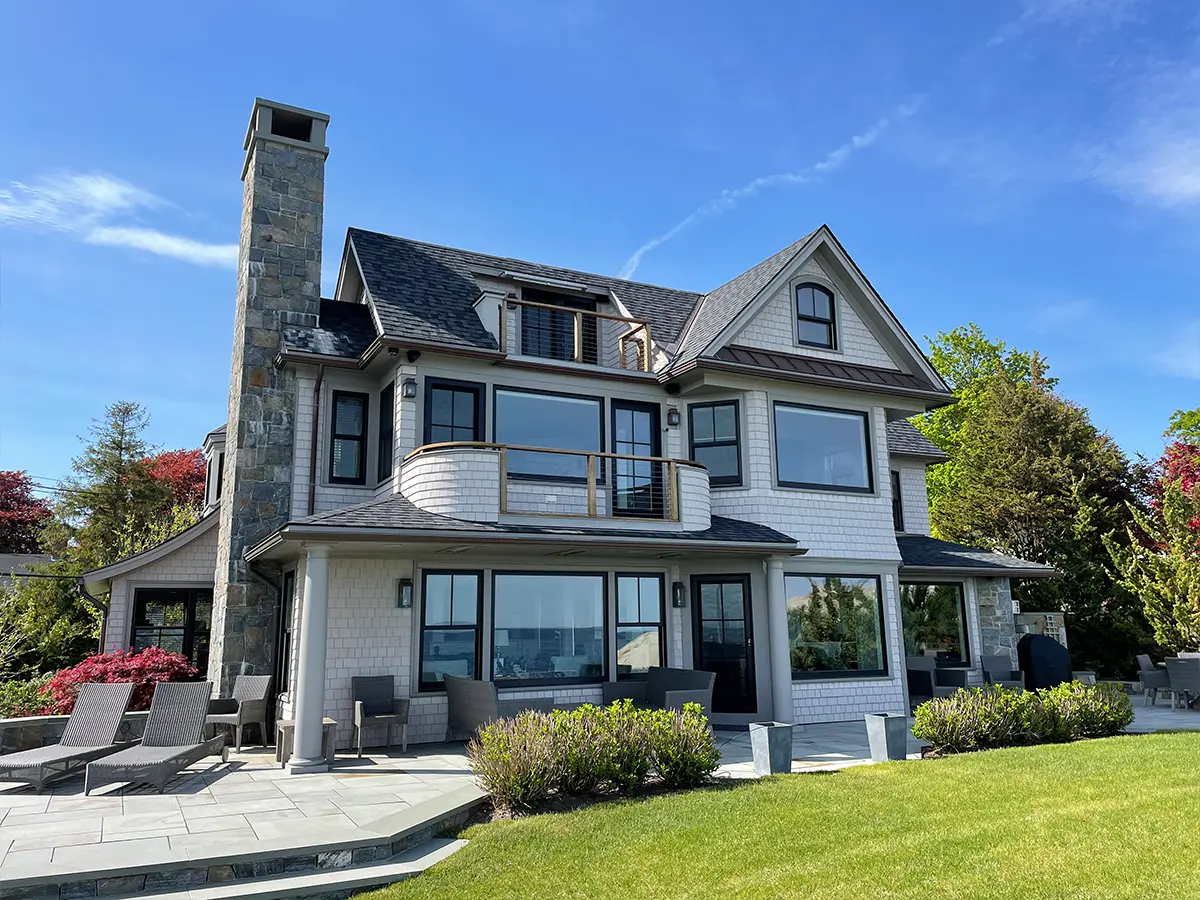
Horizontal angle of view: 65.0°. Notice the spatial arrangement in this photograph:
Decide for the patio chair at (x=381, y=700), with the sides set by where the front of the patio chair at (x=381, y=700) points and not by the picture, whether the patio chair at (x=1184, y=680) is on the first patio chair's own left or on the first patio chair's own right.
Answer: on the first patio chair's own left

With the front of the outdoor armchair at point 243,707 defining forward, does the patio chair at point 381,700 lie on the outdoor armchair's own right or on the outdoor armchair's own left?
on the outdoor armchair's own left

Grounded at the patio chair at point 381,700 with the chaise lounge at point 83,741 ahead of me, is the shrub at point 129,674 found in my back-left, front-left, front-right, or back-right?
front-right

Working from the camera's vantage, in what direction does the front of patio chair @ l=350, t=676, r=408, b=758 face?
facing the viewer and to the right of the viewer

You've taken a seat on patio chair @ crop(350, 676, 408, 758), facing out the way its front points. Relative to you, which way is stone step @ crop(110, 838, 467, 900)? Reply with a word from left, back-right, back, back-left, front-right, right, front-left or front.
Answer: front-right

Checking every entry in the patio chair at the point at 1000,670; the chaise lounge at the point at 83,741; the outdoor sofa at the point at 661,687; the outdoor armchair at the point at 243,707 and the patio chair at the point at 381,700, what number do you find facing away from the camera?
0

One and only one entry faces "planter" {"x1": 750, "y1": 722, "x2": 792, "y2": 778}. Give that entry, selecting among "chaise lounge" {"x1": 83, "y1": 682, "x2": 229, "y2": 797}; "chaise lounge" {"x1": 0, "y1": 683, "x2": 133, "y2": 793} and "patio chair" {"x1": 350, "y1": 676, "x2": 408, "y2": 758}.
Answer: the patio chair

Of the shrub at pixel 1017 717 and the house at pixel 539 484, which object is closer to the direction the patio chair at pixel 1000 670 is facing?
the shrub

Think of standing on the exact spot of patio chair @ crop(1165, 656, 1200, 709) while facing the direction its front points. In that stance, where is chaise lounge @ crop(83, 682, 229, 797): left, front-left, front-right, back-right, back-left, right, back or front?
back-left

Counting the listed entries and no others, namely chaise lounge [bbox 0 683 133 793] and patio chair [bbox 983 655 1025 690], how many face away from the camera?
0

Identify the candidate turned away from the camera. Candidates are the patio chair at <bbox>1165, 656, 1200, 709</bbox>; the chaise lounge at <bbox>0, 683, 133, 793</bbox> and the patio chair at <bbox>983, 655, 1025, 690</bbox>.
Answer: the patio chair at <bbox>1165, 656, 1200, 709</bbox>

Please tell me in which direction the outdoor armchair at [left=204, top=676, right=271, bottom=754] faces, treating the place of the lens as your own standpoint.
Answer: facing the viewer and to the left of the viewer
